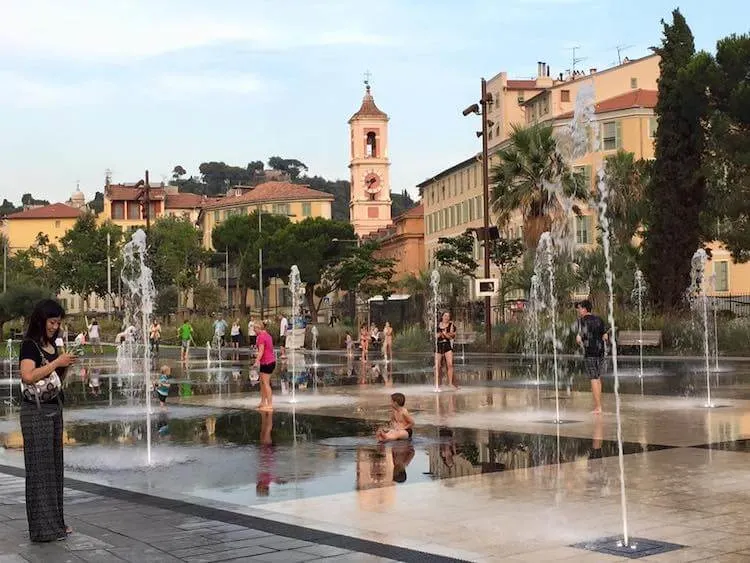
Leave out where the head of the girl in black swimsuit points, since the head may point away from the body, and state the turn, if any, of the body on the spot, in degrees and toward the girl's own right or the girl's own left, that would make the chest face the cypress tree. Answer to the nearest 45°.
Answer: approximately 135° to the girl's own left

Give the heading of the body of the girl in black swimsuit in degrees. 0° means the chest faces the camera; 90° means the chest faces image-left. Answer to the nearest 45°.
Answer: approximately 0°

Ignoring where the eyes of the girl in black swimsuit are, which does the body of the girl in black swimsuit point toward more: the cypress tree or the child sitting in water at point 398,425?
the child sitting in water

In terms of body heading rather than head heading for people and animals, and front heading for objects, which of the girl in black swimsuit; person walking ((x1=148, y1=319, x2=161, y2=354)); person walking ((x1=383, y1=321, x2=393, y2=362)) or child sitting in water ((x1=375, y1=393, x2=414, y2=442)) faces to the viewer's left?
the child sitting in water

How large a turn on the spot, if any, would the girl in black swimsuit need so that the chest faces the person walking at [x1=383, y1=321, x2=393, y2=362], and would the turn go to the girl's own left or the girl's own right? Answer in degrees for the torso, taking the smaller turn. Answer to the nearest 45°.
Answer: approximately 180°
